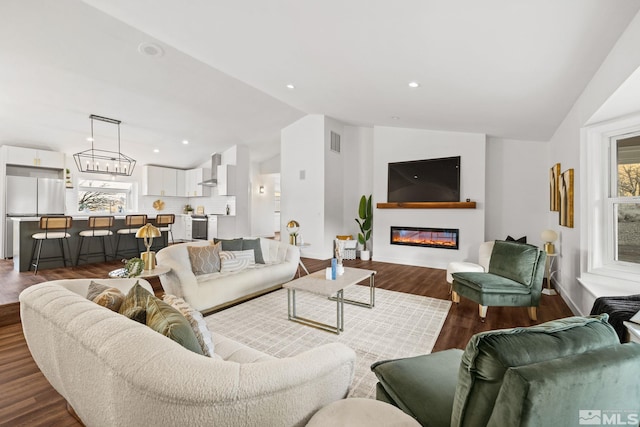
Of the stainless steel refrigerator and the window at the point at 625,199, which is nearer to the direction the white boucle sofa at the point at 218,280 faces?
the window

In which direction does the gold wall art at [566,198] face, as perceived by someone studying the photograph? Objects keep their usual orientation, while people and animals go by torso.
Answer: facing to the left of the viewer

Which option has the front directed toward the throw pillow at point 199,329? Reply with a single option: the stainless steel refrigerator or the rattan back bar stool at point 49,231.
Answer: the stainless steel refrigerator

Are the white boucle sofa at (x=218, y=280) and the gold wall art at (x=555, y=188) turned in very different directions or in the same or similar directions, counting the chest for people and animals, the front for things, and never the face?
very different directions

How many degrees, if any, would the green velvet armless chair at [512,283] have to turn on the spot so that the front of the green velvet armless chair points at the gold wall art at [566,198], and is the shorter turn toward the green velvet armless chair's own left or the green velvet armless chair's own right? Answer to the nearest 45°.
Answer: approximately 180°

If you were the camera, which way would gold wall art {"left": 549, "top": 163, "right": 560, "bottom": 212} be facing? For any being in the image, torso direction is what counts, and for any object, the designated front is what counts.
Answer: facing to the left of the viewer

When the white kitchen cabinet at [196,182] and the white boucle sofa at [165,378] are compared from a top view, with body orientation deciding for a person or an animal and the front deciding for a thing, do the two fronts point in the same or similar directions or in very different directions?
very different directions

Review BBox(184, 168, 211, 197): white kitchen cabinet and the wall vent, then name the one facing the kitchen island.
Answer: the white kitchen cabinet
